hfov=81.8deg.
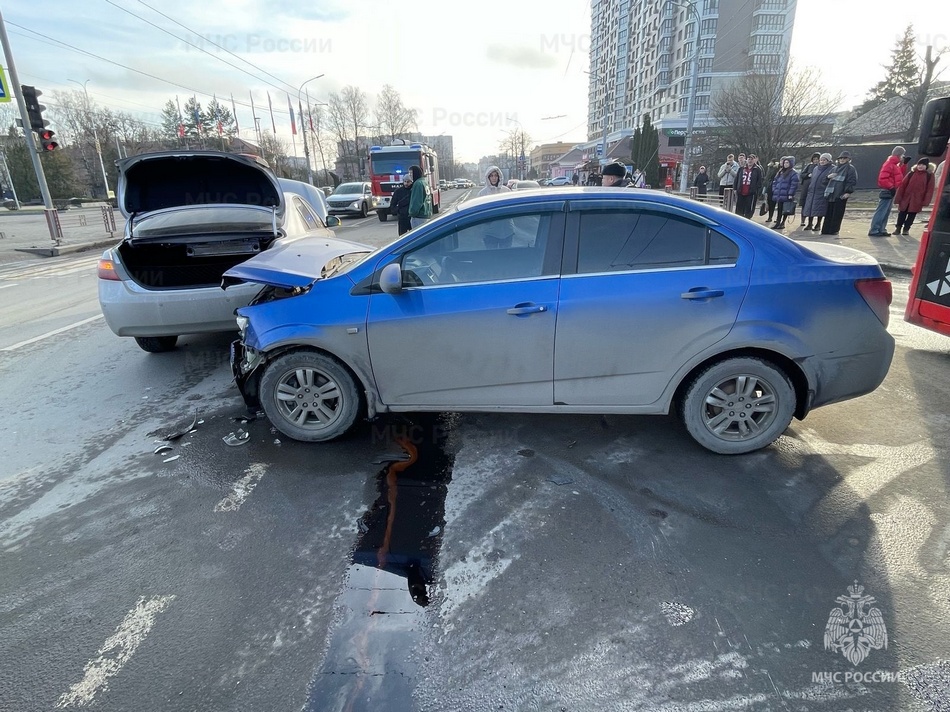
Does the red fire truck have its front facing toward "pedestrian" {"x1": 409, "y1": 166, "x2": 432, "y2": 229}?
yes

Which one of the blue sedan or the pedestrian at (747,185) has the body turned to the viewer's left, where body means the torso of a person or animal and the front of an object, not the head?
the blue sedan

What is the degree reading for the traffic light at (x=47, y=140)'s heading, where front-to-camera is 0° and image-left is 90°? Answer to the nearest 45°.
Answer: approximately 315°

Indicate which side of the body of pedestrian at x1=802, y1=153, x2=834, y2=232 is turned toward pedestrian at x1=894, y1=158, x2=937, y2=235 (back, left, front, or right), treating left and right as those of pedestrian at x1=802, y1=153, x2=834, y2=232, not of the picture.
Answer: left

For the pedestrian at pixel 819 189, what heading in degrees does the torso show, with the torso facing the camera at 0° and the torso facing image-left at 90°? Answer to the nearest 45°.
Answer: approximately 45°

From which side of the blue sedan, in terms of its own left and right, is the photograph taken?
left

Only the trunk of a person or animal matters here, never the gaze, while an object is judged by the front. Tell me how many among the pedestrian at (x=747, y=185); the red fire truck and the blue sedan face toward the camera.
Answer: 2
